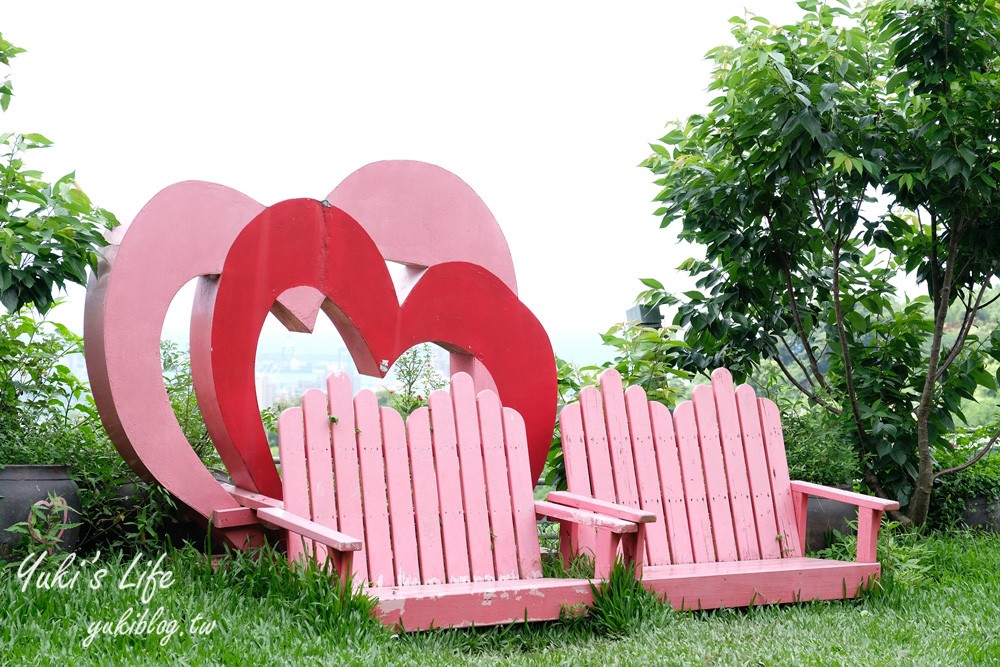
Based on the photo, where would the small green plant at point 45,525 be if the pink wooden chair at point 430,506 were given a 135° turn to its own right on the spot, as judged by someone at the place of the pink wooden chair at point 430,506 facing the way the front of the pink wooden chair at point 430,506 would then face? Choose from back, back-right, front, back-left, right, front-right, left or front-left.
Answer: front

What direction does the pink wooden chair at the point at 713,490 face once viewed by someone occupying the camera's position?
facing the viewer and to the right of the viewer

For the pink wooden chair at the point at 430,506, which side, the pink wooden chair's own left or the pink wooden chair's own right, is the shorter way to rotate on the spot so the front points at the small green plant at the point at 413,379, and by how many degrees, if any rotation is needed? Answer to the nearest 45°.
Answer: approximately 135° to the pink wooden chair's own left

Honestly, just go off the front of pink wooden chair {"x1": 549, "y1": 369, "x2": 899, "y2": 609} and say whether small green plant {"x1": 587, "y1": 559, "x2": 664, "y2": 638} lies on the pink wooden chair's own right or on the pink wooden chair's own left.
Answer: on the pink wooden chair's own right

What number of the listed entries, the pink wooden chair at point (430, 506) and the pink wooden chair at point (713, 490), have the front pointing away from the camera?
0

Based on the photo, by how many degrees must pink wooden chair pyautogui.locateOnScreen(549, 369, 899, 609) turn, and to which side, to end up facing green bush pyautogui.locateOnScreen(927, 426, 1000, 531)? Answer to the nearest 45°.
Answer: approximately 90° to its left

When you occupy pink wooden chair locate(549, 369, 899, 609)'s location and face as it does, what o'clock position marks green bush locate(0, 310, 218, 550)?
The green bush is roughly at 4 o'clock from the pink wooden chair.

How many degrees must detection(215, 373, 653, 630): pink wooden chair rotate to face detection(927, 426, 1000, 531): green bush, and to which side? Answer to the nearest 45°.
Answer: approximately 90° to its left

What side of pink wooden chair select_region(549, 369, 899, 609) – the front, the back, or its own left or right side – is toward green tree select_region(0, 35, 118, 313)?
right

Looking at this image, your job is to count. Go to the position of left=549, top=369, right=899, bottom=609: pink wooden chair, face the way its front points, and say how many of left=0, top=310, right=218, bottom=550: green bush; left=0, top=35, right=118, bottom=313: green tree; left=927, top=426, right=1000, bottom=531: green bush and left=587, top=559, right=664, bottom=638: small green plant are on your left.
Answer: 1

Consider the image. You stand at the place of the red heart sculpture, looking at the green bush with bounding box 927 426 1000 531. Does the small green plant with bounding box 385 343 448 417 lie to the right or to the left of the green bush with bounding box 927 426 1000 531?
left
